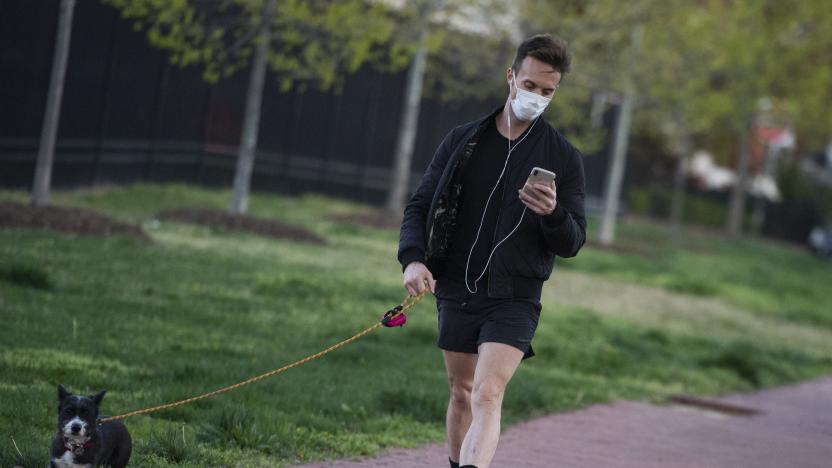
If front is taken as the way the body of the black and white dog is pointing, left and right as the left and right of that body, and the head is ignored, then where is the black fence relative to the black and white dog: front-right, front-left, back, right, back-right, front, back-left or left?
back-right

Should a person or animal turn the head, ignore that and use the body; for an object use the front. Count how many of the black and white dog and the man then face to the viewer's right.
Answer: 0

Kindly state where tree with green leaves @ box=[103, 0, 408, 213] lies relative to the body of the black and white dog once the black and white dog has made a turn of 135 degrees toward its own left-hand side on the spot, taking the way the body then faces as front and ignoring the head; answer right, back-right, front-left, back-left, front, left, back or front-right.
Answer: left

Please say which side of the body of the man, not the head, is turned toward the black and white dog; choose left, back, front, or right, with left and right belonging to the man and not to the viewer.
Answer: right

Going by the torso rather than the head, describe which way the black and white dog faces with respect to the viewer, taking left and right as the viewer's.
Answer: facing the viewer and to the left of the viewer

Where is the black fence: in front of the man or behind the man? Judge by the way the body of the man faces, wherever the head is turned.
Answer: behind

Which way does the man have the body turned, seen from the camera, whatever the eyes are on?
toward the camera

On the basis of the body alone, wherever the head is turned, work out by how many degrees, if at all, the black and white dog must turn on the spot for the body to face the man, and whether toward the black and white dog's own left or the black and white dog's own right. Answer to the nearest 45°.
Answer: approximately 135° to the black and white dog's own left

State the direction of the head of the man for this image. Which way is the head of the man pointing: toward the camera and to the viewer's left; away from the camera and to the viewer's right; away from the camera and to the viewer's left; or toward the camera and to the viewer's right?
toward the camera and to the viewer's right
